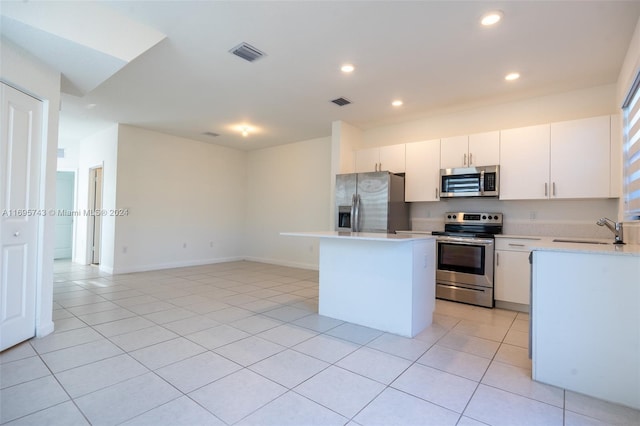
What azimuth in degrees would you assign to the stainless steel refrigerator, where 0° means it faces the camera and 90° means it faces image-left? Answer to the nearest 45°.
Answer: approximately 45°

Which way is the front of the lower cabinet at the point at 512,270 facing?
toward the camera

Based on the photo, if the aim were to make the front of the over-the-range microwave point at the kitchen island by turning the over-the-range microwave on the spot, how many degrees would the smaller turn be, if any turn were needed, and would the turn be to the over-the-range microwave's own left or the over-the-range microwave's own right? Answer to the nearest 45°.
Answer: approximately 45° to the over-the-range microwave's own right

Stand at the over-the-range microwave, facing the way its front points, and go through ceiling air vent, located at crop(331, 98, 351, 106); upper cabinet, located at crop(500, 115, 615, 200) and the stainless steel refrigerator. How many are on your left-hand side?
1

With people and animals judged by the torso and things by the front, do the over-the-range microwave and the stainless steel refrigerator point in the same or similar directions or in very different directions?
same or similar directions

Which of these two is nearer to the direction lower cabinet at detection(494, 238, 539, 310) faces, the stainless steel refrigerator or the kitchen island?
the kitchen island

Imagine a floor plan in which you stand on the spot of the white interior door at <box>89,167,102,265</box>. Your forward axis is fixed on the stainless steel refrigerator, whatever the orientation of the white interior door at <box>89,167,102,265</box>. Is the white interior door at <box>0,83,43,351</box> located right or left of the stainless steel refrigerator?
right

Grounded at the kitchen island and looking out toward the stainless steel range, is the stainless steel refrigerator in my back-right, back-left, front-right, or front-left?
front-left

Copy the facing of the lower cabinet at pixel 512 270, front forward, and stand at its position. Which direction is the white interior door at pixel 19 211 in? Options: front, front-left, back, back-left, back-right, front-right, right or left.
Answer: front-right

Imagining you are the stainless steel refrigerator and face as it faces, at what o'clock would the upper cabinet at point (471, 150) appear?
The upper cabinet is roughly at 8 o'clock from the stainless steel refrigerator.

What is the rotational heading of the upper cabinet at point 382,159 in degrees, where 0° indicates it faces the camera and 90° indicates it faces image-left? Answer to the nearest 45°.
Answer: approximately 45°

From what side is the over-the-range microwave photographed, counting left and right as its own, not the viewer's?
front

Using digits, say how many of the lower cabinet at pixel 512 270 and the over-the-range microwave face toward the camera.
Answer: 2
